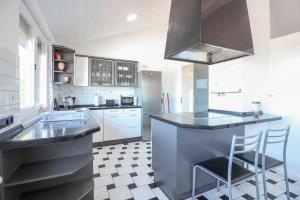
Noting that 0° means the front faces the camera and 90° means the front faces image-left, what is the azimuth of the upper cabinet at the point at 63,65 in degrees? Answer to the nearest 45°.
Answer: approximately 315°

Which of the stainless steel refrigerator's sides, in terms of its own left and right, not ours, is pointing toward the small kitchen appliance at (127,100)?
right

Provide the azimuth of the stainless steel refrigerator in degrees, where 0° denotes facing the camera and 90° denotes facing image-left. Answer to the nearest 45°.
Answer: approximately 0°

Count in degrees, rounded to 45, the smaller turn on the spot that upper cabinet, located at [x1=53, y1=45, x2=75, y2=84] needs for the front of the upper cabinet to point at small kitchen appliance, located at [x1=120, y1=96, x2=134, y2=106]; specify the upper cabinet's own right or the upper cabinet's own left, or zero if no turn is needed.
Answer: approximately 45° to the upper cabinet's own left

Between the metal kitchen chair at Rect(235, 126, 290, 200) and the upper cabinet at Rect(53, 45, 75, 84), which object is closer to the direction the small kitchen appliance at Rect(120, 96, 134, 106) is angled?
the metal kitchen chair

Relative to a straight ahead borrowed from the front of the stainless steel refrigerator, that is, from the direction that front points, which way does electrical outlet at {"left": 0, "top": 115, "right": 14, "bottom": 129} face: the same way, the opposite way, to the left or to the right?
to the left

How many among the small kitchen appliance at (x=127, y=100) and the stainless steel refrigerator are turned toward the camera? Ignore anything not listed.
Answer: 2
